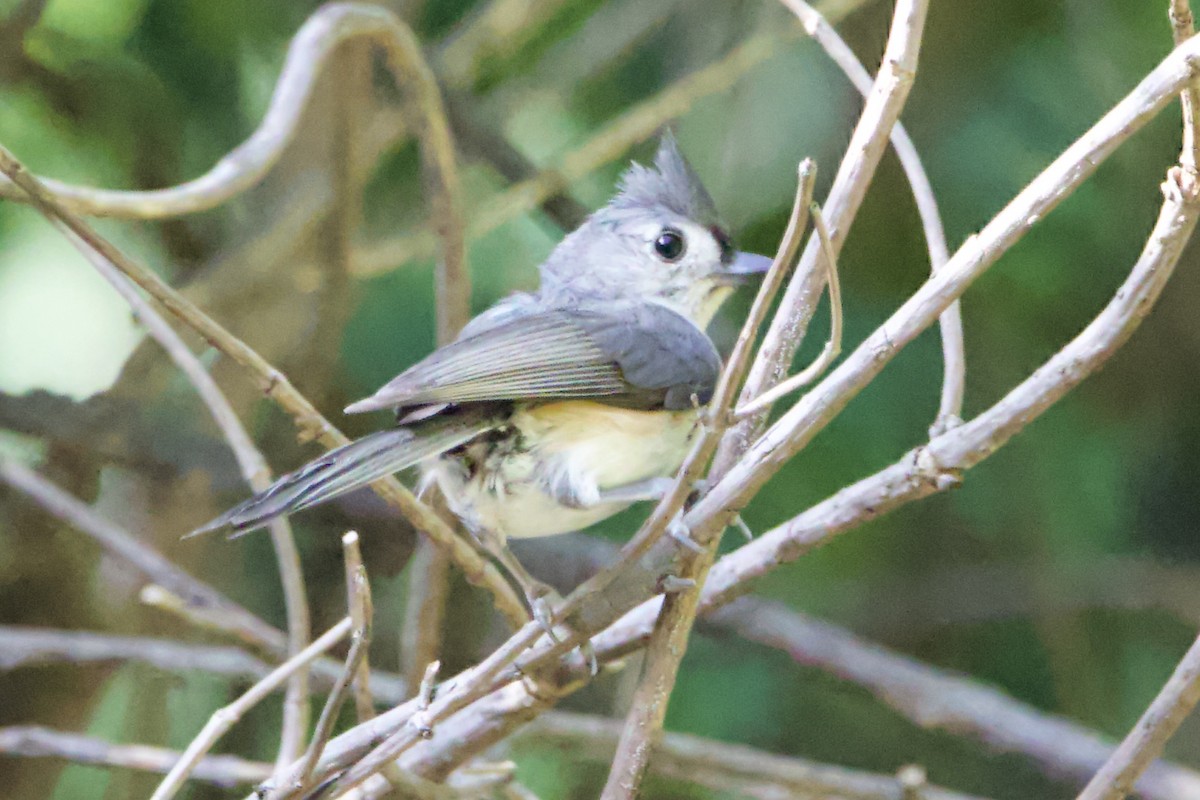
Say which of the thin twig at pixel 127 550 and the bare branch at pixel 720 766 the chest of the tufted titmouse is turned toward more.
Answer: the bare branch

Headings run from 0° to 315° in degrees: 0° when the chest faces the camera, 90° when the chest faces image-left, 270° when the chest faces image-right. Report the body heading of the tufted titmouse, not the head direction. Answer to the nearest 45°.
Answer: approximately 270°
